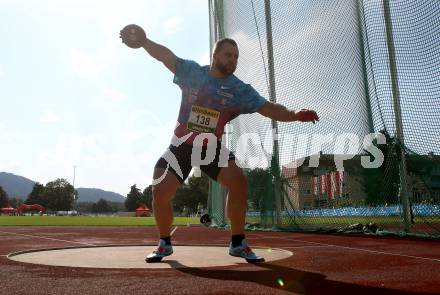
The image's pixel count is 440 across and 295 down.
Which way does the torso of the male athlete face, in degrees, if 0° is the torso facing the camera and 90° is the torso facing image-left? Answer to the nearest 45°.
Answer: approximately 0°

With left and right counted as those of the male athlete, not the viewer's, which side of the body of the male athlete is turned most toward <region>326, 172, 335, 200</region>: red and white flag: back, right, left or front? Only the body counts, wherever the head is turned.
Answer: back

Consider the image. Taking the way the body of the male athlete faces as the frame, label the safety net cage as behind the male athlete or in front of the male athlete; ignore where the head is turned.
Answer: behind

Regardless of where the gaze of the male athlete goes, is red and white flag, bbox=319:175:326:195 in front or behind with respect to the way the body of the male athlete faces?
behind
